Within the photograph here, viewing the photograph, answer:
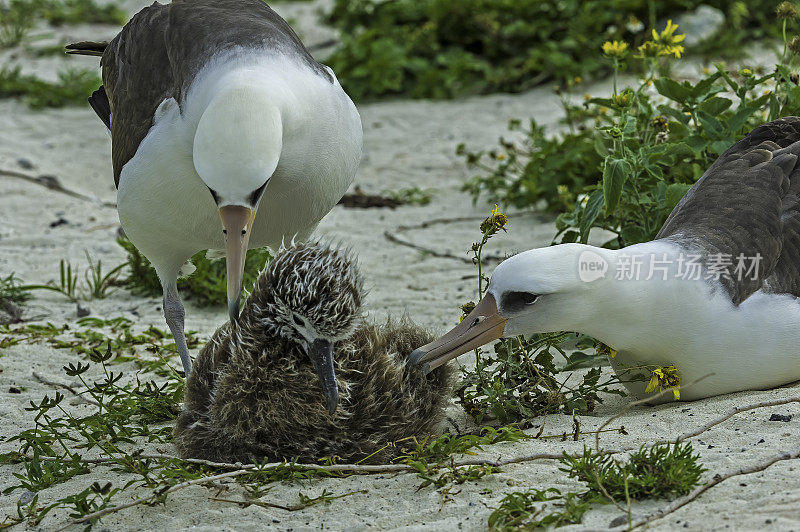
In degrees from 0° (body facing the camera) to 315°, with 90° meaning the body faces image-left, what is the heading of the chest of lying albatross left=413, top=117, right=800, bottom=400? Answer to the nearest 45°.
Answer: approximately 90°

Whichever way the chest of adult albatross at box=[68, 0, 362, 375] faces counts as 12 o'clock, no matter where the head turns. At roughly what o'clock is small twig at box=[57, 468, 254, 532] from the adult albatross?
The small twig is roughly at 2 o'clock from the adult albatross.

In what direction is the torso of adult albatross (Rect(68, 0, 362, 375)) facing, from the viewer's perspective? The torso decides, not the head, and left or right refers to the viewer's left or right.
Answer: facing the viewer and to the right of the viewer

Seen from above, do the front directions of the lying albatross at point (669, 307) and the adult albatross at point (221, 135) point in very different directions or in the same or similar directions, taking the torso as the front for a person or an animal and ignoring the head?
very different directions

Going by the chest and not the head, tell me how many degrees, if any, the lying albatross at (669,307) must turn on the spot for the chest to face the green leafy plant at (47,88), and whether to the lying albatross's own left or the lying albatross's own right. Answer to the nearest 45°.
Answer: approximately 45° to the lying albatross's own right

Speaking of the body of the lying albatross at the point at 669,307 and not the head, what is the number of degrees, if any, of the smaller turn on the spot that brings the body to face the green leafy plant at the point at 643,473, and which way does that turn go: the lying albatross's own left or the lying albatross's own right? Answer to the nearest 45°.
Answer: approximately 90° to the lying albatross's own left

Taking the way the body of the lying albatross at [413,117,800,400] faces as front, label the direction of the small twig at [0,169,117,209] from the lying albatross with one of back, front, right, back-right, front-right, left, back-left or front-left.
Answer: front-right

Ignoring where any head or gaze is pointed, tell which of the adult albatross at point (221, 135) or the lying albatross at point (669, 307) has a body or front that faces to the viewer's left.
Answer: the lying albatross

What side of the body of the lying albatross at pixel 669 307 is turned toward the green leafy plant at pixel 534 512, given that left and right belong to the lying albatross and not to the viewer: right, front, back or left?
left

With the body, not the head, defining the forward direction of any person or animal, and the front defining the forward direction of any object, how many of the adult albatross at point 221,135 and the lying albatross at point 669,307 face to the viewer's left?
1

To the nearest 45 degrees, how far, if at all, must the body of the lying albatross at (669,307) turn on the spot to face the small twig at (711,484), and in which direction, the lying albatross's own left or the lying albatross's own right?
approximately 90° to the lying albatross's own left

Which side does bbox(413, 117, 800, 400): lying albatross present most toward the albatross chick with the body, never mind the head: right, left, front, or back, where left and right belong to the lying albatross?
front

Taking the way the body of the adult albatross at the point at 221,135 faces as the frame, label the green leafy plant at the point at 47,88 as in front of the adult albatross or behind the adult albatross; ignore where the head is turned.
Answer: behind
